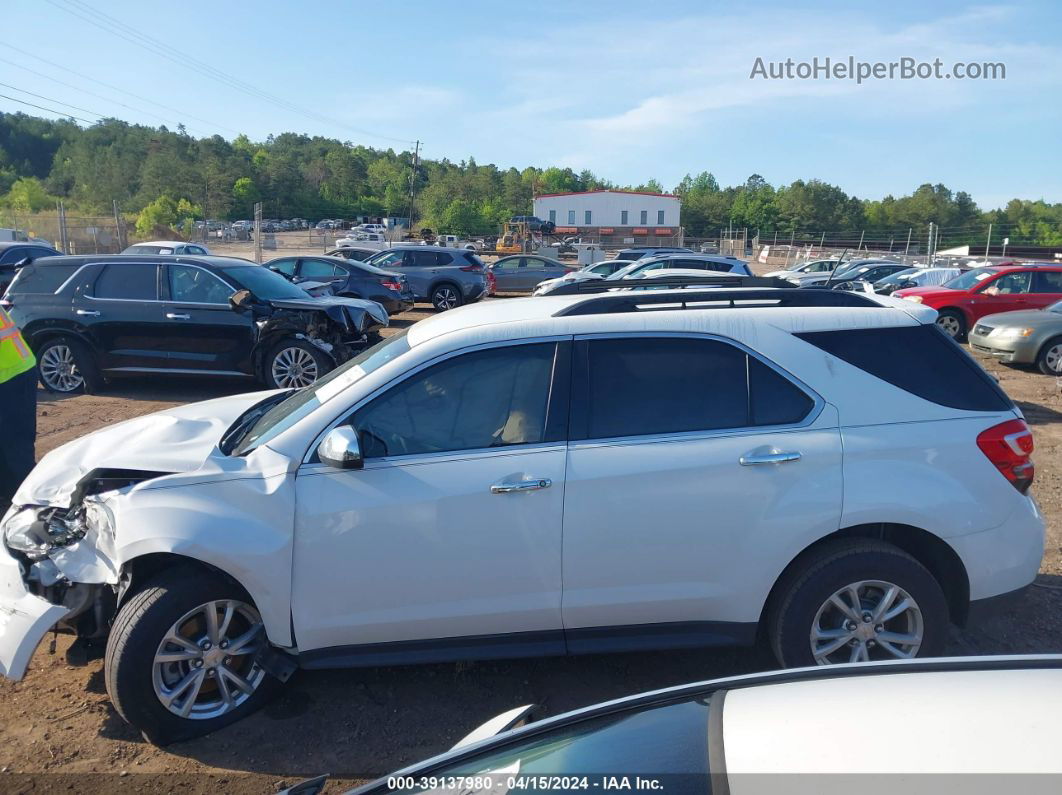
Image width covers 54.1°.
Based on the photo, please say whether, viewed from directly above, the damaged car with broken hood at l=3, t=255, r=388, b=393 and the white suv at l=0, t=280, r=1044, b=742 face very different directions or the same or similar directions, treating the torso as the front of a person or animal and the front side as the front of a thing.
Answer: very different directions

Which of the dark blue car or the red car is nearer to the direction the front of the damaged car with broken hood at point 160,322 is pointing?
the red car

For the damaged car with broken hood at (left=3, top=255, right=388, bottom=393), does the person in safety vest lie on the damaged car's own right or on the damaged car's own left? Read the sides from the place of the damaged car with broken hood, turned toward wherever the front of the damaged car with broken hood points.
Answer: on the damaged car's own right

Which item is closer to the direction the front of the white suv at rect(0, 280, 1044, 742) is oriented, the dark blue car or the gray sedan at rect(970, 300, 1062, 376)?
the dark blue car

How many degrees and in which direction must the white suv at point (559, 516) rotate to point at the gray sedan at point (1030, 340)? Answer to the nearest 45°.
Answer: approximately 135° to its right

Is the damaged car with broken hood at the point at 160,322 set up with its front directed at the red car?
yes

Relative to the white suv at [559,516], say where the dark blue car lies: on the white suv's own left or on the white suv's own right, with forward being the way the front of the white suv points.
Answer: on the white suv's own right

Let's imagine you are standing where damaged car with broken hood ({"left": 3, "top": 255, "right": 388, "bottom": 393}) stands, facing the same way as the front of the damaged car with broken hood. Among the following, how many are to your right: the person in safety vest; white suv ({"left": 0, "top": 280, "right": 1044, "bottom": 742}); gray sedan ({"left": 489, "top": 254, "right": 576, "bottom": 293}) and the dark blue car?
2

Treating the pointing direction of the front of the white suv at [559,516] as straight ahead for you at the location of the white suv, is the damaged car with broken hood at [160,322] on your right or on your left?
on your right

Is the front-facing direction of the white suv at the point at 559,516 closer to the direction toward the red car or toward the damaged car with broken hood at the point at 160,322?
the damaged car with broken hood

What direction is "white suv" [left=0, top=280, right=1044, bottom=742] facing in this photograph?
to the viewer's left

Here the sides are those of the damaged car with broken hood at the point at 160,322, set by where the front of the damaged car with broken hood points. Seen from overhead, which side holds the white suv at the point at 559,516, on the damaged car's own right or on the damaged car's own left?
on the damaged car's own right

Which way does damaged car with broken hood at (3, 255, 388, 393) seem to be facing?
to the viewer's right

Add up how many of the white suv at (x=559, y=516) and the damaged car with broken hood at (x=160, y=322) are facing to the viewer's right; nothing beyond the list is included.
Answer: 1

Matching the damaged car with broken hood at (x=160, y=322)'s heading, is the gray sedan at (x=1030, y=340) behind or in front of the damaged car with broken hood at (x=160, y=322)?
in front
